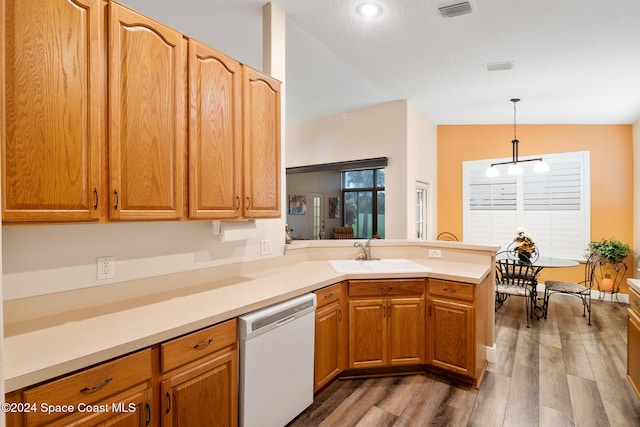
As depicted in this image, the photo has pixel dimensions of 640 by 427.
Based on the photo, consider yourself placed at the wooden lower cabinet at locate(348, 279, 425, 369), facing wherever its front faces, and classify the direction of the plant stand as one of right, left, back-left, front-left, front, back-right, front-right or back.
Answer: back-left

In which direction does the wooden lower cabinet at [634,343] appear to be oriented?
to the viewer's left

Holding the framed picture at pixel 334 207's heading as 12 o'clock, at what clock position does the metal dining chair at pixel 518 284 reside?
The metal dining chair is roughly at 11 o'clock from the framed picture.

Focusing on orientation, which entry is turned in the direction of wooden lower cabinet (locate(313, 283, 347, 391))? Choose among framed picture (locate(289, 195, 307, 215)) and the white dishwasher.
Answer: the framed picture

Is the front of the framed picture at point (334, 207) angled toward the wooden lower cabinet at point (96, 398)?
yes

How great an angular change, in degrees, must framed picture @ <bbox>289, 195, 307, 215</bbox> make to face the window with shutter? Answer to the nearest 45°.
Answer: approximately 45° to its left

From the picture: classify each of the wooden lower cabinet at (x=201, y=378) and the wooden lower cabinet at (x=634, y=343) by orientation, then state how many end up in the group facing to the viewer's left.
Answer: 1

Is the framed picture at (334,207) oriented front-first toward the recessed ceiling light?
yes
